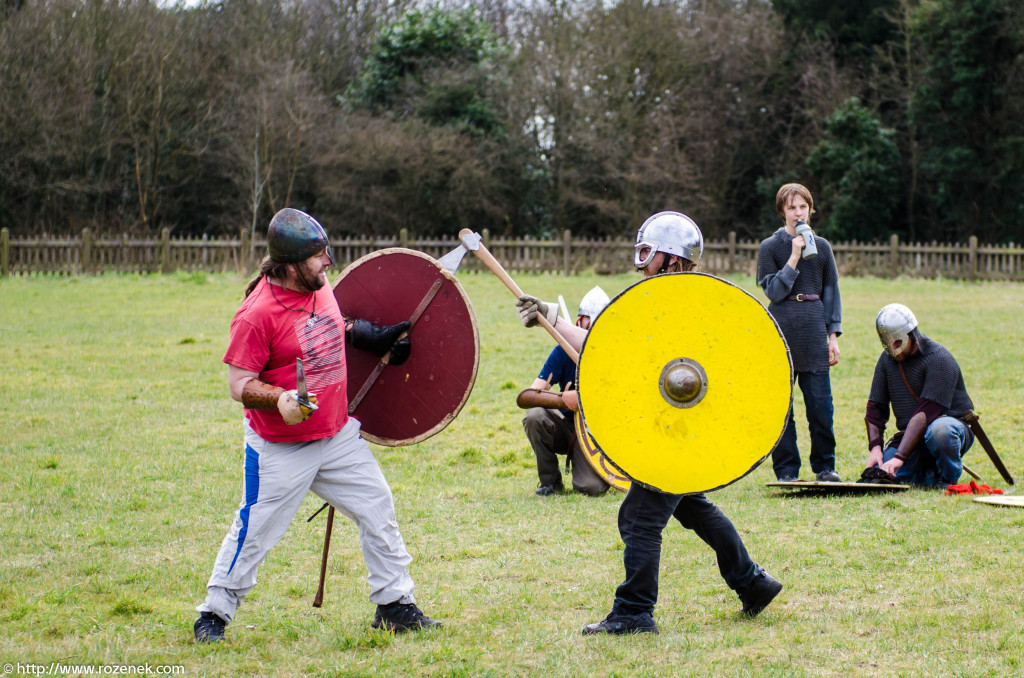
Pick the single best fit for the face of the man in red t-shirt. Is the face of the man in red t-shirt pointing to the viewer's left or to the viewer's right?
to the viewer's right

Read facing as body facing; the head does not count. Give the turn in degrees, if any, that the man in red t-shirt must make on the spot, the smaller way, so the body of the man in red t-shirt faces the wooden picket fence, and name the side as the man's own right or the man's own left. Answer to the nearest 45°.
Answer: approximately 135° to the man's own left

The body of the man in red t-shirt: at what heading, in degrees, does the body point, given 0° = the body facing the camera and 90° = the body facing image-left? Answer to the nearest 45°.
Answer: approximately 315°

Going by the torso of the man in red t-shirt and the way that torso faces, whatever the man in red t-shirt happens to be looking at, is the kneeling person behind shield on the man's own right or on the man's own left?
on the man's own left

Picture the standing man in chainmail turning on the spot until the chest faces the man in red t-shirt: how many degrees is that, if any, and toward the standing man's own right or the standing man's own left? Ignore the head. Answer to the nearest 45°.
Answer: approximately 45° to the standing man's own right

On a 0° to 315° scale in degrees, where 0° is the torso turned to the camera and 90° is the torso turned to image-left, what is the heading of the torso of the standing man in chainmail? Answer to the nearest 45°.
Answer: approximately 0°
